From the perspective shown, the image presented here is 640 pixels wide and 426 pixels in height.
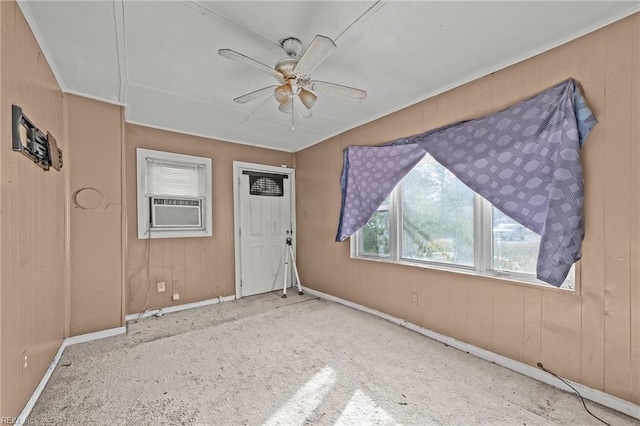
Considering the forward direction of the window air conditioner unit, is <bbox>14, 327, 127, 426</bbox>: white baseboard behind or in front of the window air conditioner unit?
in front

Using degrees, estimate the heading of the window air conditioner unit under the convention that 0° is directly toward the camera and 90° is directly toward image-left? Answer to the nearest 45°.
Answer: approximately 0°

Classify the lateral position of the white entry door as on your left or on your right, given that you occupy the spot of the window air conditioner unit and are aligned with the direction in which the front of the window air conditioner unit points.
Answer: on your left

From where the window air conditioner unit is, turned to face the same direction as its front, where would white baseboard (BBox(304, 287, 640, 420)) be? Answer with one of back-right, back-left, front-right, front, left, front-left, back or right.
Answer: front-left

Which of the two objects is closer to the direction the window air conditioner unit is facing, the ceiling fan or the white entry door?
the ceiling fan

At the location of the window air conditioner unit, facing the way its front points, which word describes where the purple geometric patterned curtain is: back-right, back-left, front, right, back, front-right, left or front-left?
front-left

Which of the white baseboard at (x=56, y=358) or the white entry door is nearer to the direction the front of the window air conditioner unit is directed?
the white baseboard

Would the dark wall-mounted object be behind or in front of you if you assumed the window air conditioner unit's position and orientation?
in front
